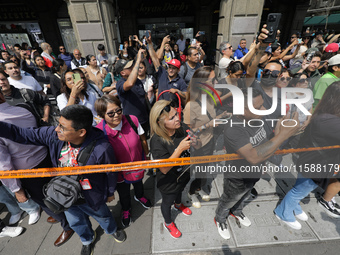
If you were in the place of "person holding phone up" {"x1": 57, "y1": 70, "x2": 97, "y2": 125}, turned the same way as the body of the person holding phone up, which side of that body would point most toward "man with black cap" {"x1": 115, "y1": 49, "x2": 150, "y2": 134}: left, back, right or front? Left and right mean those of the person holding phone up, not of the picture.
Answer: left

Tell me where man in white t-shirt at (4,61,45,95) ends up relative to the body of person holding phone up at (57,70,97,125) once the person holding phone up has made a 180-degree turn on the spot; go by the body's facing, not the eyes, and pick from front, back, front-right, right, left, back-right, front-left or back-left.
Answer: front-left

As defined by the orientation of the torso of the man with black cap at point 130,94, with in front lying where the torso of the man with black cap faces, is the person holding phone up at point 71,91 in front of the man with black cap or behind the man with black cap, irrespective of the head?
behind

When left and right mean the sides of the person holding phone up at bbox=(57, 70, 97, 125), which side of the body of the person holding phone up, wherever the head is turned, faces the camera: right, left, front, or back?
front

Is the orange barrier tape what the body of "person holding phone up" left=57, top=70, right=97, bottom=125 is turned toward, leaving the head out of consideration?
yes
